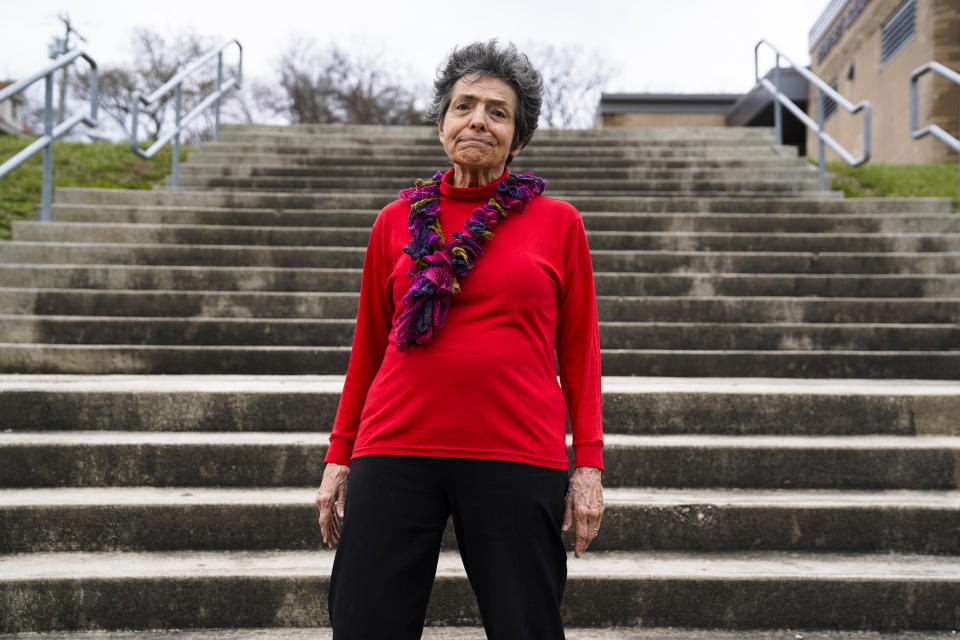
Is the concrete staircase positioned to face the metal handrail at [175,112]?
no

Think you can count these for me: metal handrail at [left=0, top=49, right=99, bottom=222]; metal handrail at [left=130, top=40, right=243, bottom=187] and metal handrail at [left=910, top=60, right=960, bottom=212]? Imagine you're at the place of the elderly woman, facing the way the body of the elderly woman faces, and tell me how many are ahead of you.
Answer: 0

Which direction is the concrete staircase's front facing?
toward the camera

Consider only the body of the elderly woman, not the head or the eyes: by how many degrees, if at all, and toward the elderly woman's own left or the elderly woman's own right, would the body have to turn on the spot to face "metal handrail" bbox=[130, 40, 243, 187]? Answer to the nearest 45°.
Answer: approximately 135° to the elderly woman's own right

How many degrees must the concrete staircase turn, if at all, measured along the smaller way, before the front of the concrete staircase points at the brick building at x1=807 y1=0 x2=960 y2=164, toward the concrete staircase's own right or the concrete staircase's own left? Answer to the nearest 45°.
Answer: approximately 135° to the concrete staircase's own left

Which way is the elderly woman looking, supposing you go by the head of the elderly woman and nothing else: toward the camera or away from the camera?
toward the camera

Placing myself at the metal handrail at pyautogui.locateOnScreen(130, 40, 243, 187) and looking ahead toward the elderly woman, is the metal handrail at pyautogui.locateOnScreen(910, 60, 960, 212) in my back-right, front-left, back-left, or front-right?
front-left

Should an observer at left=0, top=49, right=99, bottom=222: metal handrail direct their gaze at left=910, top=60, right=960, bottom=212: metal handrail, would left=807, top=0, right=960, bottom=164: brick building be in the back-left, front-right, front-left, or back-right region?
front-left

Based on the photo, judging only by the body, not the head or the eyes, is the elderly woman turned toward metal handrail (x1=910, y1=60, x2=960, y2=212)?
no

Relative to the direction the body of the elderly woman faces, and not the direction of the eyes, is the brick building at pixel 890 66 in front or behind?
behind

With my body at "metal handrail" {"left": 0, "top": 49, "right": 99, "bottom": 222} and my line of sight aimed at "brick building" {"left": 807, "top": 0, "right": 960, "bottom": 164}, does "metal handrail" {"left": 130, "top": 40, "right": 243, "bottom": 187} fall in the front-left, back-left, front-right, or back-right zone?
front-left

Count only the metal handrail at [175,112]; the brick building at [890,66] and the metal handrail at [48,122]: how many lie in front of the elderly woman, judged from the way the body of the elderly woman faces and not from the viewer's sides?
0

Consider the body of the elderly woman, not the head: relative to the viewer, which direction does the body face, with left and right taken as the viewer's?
facing the viewer
